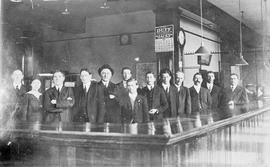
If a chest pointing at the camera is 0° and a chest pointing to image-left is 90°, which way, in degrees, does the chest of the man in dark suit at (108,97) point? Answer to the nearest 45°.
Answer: approximately 0°

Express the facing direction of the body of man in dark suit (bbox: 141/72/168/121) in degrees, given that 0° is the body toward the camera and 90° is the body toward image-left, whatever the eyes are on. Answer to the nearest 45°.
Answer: approximately 45°
